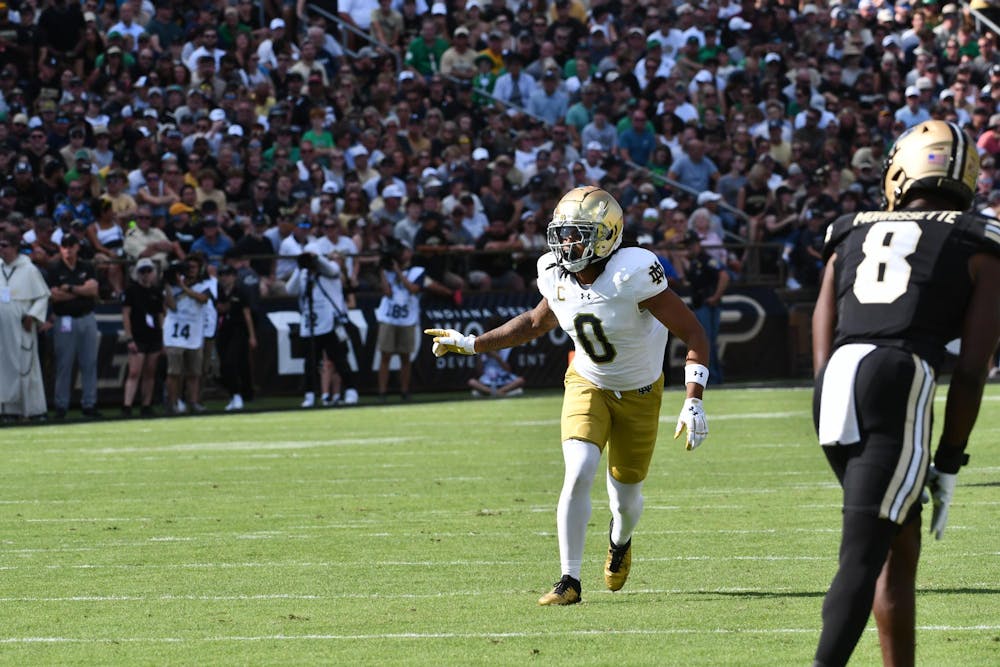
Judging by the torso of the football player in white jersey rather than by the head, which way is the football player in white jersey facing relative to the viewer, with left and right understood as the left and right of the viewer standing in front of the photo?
facing the viewer and to the left of the viewer

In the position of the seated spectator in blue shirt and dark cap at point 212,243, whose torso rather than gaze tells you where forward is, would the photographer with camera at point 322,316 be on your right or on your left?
on your left

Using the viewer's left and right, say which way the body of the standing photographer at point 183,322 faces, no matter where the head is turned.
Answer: facing the viewer

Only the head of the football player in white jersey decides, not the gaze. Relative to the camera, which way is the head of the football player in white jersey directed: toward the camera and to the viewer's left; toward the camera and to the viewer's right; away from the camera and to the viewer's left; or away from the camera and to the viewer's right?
toward the camera and to the viewer's left

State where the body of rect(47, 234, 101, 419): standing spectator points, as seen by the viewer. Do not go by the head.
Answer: toward the camera

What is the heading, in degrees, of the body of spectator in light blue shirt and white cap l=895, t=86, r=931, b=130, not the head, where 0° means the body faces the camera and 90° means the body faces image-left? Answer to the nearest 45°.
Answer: approximately 0°

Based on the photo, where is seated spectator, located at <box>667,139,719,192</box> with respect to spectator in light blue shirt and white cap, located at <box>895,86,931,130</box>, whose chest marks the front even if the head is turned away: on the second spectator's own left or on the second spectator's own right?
on the second spectator's own right

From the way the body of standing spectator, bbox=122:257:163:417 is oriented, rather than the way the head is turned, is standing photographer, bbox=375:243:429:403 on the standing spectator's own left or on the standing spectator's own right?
on the standing spectator's own left

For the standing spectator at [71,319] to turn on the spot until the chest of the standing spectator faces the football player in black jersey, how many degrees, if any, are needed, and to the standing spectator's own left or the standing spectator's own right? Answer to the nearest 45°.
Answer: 0° — they already face them

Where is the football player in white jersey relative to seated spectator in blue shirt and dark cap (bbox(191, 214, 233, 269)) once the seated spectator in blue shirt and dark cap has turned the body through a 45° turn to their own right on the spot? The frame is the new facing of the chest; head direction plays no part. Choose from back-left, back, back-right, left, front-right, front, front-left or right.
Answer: front-left

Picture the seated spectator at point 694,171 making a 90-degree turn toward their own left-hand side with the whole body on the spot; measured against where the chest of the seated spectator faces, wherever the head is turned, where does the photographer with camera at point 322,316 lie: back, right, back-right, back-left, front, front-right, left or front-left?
back-right

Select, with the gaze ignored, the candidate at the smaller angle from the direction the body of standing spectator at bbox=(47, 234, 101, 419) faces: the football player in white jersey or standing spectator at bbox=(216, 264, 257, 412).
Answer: the football player in white jersey

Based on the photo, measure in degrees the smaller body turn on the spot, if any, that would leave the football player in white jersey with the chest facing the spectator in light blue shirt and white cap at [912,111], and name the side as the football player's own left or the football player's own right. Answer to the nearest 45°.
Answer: approximately 135° to the football player's own right

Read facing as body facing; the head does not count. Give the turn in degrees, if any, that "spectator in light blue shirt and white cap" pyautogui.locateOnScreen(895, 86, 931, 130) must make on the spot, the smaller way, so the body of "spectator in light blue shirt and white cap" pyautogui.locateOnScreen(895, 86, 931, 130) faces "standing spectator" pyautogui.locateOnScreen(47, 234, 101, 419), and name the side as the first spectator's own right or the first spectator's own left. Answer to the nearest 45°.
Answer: approximately 45° to the first spectator's own right

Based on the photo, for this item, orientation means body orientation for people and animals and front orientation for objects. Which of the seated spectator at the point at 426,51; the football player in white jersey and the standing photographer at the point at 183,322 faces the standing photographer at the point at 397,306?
the seated spectator at the point at 426,51
